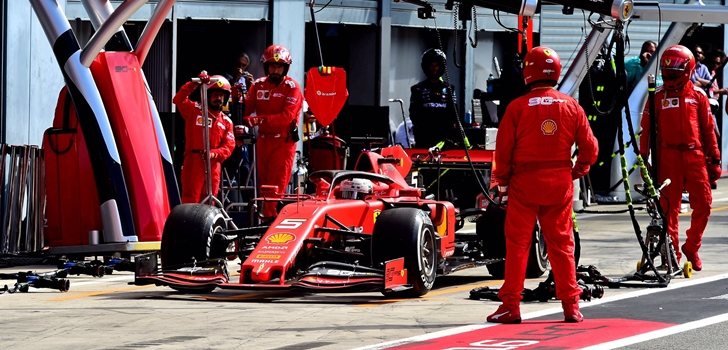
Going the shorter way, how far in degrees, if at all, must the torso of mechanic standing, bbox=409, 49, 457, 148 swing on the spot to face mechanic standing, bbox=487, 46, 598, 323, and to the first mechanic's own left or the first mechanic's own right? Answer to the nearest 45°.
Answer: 0° — they already face them

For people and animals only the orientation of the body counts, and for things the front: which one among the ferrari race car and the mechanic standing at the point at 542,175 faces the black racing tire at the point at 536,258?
the mechanic standing

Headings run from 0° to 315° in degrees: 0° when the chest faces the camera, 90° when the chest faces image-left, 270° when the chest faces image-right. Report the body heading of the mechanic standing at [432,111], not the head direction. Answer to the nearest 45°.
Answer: approximately 0°

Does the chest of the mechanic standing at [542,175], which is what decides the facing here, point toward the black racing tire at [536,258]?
yes

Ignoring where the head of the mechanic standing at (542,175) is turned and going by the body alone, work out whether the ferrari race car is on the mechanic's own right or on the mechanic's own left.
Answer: on the mechanic's own left

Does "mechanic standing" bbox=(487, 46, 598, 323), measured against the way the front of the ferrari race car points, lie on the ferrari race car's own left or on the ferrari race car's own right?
on the ferrari race car's own left

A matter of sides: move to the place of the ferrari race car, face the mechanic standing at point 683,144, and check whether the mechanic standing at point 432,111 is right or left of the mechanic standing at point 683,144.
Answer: left

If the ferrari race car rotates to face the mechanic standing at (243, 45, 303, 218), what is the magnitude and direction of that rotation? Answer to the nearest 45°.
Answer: approximately 135° to its right

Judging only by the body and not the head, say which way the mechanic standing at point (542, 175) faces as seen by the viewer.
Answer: away from the camera
